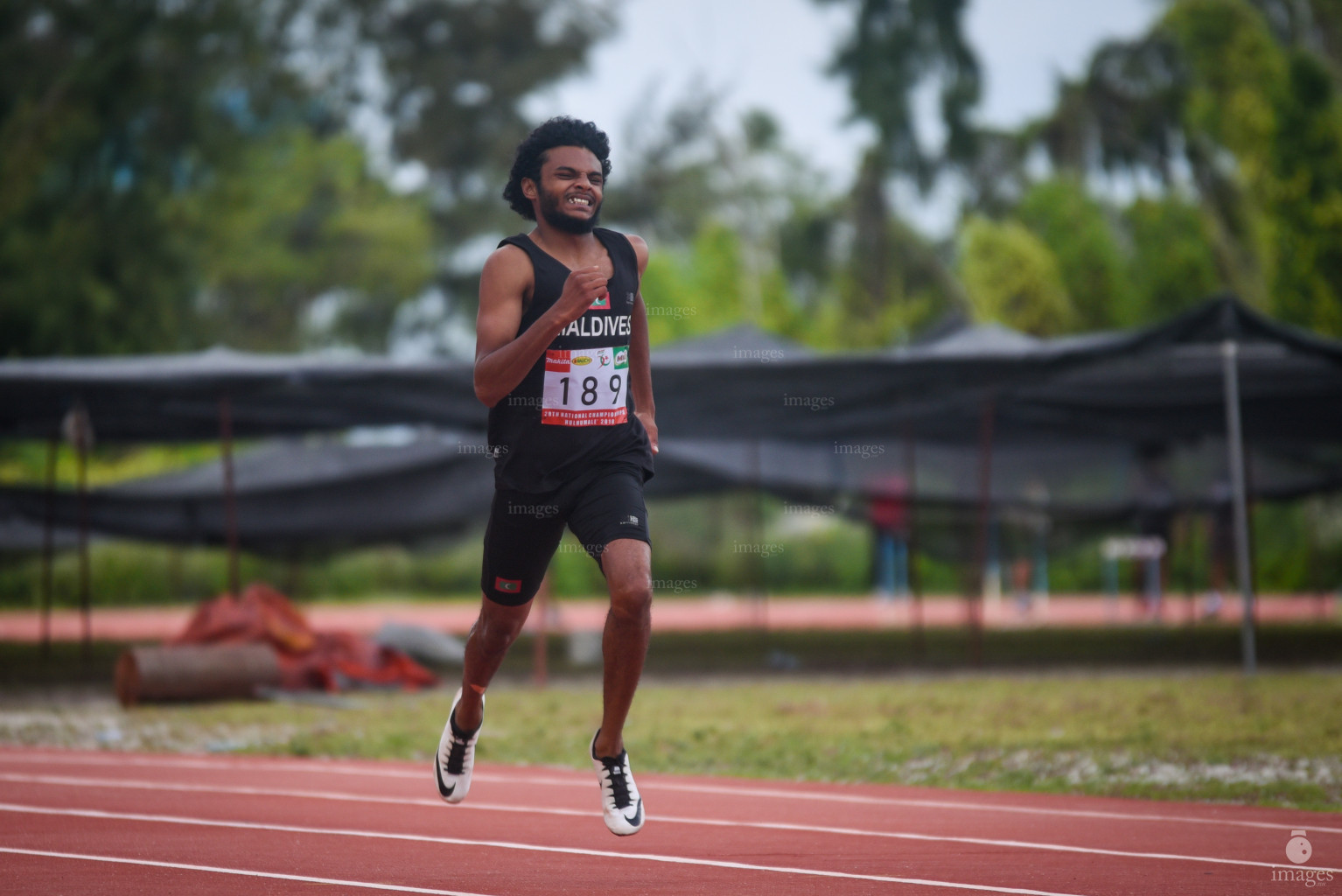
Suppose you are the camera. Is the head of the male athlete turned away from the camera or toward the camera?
toward the camera

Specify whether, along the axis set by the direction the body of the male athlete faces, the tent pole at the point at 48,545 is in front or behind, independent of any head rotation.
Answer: behind

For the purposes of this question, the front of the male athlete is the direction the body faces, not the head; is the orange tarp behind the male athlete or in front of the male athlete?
behind

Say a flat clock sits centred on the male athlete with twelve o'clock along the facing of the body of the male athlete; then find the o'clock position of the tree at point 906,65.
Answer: The tree is roughly at 8 o'clock from the male athlete.

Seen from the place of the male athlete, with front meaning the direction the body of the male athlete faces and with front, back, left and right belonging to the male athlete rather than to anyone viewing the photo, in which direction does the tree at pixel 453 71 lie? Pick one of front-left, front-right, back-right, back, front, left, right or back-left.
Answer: back-left

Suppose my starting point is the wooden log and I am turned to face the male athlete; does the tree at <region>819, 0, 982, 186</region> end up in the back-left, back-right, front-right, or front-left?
back-left

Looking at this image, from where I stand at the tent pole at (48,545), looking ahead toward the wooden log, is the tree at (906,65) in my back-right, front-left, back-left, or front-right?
back-left

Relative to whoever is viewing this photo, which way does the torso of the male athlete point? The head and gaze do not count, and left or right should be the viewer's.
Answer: facing the viewer and to the right of the viewer
